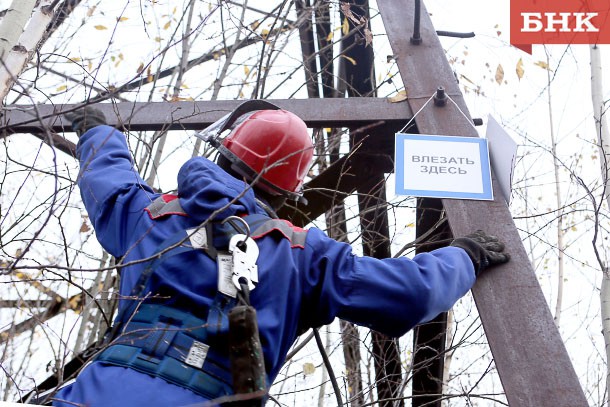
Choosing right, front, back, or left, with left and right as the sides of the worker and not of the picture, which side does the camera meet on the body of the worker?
back

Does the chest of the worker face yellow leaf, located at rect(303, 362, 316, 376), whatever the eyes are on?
yes

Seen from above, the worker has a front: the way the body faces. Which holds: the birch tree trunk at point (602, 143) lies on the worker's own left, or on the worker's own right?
on the worker's own right

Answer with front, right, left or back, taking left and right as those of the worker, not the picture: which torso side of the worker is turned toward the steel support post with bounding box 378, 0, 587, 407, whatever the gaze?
right

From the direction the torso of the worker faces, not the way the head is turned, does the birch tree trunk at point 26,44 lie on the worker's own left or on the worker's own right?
on the worker's own left

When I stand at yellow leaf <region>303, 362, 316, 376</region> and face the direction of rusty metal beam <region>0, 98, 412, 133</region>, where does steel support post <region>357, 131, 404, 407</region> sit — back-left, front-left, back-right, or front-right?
front-left

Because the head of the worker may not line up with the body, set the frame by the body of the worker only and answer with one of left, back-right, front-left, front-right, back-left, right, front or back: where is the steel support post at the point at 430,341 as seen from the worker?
front-right
